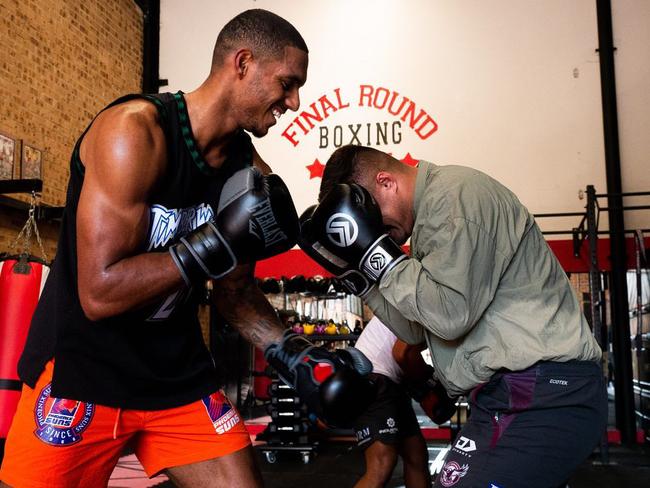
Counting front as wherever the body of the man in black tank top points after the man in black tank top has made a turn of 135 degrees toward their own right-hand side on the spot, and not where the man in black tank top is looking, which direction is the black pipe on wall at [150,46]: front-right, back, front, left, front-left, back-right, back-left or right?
right

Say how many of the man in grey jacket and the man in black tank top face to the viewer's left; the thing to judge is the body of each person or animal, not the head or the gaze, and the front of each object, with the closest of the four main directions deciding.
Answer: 1

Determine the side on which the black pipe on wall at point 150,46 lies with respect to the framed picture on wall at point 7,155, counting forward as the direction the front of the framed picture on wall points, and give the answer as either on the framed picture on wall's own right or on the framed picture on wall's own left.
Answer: on the framed picture on wall's own left

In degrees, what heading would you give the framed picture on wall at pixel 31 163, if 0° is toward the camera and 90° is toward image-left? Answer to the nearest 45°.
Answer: approximately 315°

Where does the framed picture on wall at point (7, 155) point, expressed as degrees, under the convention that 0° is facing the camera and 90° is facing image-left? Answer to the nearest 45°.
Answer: approximately 315°

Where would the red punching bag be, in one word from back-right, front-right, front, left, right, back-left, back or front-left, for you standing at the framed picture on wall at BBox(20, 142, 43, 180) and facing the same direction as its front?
front-right

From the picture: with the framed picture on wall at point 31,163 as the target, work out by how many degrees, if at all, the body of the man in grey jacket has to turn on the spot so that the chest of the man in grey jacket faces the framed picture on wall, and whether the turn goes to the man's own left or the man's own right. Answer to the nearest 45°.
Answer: approximately 45° to the man's own right

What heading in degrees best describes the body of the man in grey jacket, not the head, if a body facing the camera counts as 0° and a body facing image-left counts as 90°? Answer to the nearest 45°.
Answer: approximately 90°

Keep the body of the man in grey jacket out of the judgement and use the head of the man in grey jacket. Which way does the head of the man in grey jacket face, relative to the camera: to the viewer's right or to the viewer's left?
to the viewer's left

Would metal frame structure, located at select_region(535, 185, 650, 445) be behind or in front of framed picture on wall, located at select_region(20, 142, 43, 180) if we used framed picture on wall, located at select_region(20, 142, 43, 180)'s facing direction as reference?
in front

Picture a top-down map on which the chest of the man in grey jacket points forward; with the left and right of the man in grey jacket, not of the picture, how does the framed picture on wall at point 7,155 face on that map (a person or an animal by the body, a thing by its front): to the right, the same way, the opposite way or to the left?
the opposite way
